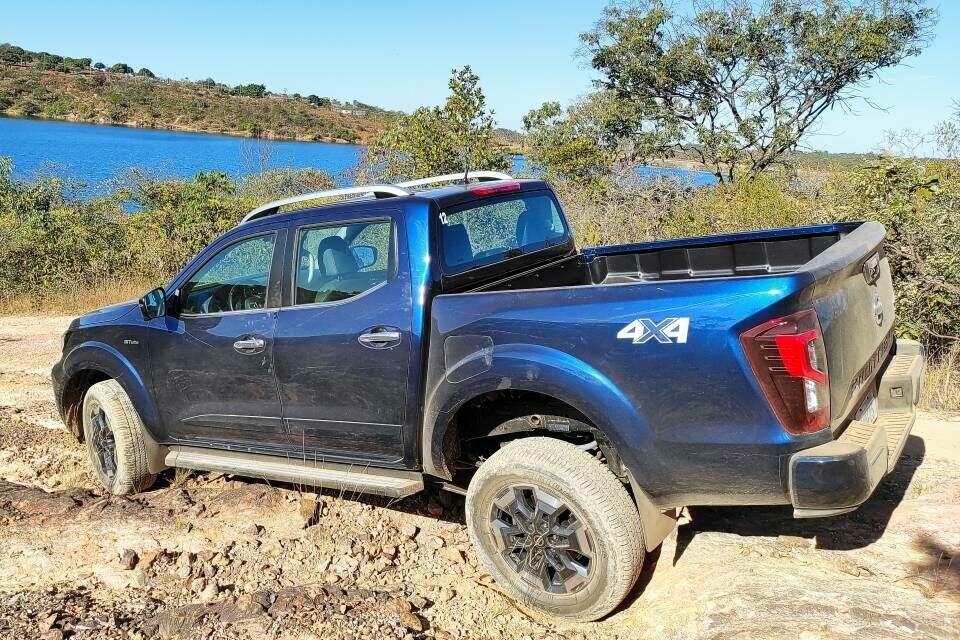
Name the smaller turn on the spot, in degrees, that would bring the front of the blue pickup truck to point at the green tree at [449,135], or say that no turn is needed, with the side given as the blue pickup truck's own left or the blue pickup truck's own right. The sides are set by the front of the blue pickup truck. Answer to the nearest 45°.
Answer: approximately 45° to the blue pickup truck's own right

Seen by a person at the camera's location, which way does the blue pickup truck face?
facing away from the viewer and to the left of the viewer

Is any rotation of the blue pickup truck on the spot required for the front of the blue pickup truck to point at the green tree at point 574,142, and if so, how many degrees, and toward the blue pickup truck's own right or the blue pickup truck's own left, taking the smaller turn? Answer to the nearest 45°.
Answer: approximately 45° to the blue pickup truck's own right
